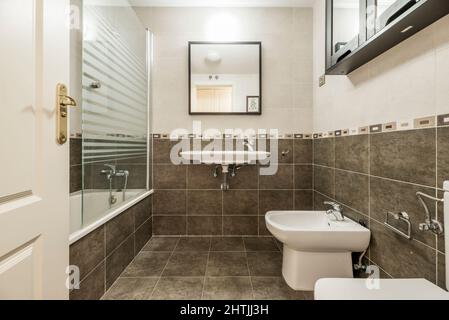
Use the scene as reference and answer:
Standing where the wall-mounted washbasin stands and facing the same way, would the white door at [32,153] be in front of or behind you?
in front

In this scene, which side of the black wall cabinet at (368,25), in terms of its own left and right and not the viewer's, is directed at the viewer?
left

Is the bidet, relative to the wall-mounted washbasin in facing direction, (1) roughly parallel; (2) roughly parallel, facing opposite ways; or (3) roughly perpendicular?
roughly perpendicular

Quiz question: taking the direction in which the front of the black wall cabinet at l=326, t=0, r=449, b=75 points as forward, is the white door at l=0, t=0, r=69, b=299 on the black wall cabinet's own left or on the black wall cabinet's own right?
on the black wall cabinet's own left

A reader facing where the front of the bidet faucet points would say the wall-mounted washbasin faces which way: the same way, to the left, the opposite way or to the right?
to the left

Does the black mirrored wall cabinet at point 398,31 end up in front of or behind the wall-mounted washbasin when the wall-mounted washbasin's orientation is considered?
in front

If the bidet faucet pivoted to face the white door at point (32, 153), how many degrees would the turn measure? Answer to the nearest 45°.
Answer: approximately 45° to its left

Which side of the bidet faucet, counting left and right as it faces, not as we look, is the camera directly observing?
left

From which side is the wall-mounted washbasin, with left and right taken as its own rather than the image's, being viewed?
front

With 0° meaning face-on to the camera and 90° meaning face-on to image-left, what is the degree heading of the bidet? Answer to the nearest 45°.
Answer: approximately 90°
